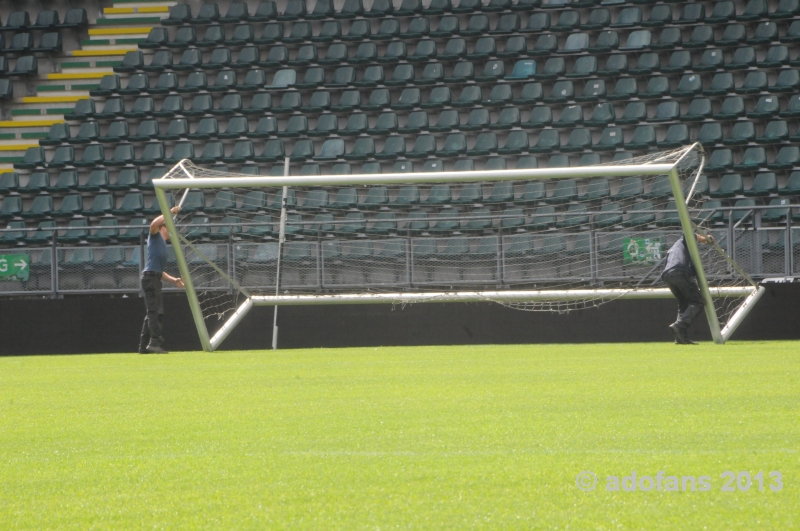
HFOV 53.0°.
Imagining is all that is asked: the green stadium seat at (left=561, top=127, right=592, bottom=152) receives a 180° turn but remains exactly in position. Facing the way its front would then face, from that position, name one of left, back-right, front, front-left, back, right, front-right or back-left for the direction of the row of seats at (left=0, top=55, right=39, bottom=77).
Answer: back-left

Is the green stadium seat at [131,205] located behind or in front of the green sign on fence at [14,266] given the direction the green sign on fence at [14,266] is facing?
behind

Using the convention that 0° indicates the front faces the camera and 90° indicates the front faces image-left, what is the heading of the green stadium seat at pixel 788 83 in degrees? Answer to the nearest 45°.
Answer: approximately 45°

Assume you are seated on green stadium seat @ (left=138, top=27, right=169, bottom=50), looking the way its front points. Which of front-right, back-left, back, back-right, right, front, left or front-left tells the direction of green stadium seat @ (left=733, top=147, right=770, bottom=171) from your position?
left

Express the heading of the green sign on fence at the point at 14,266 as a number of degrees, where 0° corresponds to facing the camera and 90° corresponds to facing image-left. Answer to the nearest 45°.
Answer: approximately 0°

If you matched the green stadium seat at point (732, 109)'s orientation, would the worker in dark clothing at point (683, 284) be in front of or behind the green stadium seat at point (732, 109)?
in front

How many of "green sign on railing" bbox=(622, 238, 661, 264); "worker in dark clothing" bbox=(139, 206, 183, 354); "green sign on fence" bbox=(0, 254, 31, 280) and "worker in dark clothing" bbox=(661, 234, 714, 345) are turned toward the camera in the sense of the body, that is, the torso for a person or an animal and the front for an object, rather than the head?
2

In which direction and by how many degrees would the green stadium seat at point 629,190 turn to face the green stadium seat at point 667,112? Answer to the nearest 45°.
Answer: approximately 135° to its right

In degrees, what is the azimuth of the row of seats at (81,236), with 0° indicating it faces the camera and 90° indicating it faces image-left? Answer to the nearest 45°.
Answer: approximately 45°

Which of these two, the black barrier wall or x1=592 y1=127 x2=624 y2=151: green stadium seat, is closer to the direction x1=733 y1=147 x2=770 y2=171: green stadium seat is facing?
the black barrier wall
